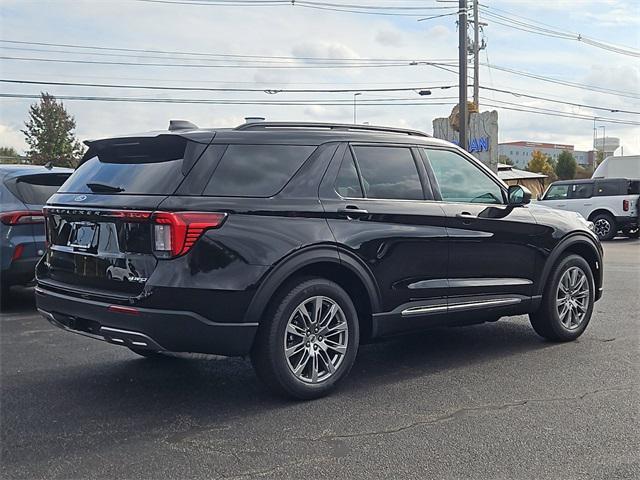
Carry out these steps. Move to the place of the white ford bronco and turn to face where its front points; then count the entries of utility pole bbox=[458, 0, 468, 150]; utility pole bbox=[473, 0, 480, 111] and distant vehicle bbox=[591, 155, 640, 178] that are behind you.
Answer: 0

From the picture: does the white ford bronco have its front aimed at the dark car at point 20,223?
no

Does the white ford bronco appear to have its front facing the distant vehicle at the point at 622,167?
no

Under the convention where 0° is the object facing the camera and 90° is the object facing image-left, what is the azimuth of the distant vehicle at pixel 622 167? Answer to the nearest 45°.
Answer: approximately 90°

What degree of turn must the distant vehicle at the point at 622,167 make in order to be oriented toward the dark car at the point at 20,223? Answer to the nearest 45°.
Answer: approximately 90° to its left

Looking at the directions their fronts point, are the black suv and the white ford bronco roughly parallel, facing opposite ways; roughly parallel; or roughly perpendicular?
roughly perpendicular

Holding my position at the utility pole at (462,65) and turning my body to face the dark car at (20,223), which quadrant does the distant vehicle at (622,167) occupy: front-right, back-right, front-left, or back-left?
back-left

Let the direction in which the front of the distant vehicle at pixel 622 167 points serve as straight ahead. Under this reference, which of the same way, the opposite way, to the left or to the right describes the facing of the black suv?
to the right

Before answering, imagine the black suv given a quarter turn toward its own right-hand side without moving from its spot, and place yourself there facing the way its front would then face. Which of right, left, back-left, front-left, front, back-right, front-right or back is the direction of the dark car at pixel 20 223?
back

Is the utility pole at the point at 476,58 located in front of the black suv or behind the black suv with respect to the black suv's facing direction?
in front

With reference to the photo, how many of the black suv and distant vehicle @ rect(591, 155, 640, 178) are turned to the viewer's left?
1

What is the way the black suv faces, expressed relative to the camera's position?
facing away from the viewer and to the right of the viewer

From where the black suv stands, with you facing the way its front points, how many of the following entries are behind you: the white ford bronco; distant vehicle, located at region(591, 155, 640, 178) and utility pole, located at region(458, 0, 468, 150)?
0

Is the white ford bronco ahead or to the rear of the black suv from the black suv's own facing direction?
ahead

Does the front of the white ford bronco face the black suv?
no

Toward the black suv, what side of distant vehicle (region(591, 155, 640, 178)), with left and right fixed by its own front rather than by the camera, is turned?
left

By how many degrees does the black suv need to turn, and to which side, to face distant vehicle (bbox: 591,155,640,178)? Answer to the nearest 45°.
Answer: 0° — it already faces it

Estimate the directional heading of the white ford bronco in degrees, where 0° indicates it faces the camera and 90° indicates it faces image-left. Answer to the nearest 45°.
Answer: approximately 135°
